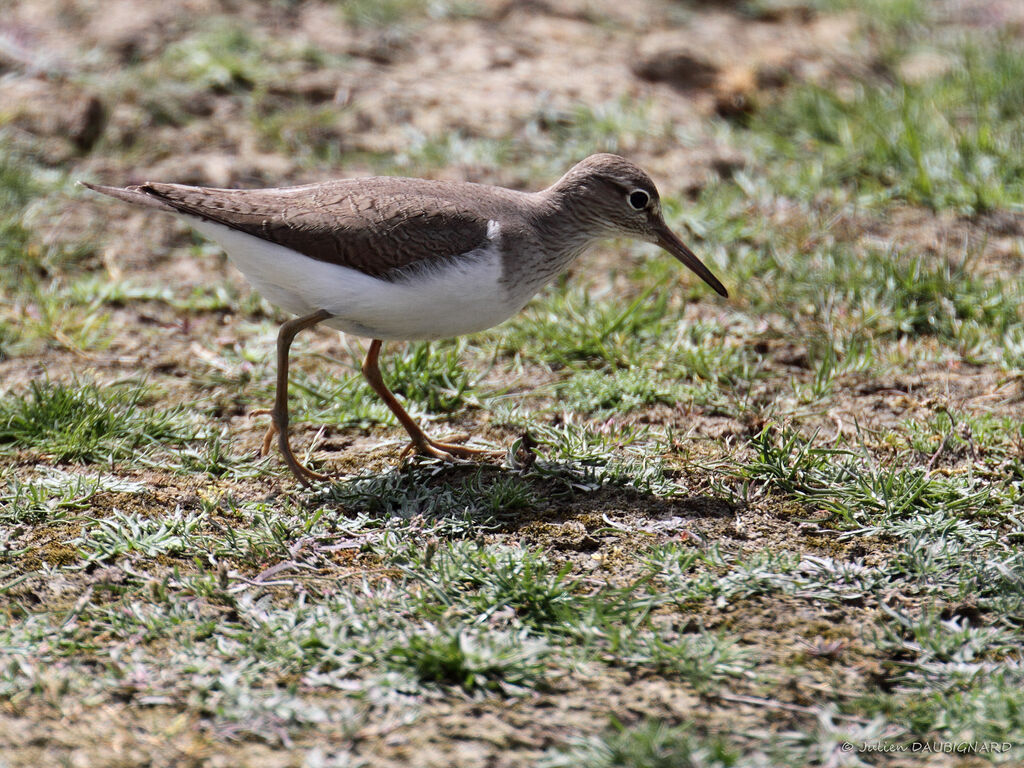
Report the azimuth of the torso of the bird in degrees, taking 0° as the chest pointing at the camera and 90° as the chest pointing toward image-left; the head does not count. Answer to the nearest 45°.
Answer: approximately 270°
